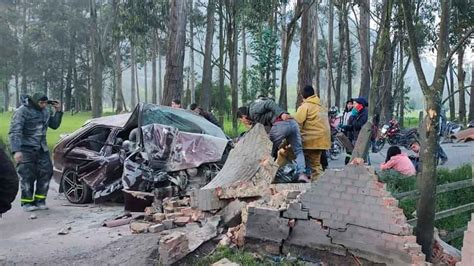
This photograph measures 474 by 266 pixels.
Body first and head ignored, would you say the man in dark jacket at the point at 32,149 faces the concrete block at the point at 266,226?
yes

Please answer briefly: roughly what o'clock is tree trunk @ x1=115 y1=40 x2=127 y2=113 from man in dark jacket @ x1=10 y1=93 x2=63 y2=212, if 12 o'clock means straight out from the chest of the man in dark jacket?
The tree trunk is roughly at 8 o'clock from the man in dark jacket.

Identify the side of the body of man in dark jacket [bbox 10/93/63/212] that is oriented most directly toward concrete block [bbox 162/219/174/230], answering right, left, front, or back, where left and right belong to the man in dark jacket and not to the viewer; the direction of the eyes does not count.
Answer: front

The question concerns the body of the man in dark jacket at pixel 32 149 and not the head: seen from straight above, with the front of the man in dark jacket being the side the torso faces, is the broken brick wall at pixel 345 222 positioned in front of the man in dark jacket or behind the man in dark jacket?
in front

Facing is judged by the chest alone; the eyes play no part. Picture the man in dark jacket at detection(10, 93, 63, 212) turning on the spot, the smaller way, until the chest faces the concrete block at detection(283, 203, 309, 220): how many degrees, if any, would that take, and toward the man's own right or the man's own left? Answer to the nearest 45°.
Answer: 0° — they already face it

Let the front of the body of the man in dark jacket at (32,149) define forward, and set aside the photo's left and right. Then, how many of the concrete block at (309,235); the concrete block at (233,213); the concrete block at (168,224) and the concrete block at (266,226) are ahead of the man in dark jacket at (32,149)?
4

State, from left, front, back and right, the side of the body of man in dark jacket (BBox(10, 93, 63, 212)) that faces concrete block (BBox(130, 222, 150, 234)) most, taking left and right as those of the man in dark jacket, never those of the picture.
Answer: front

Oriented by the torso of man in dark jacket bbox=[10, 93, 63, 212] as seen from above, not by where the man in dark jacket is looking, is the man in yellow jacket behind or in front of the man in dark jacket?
in front

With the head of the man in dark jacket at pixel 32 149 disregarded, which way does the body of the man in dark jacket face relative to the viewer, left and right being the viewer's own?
facing the viewer and to the right of the viewer

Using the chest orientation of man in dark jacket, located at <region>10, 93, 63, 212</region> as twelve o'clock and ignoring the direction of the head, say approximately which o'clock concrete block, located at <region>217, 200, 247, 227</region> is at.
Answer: The concrete block is roughly at 12 o'clock from the man in dark jacket.

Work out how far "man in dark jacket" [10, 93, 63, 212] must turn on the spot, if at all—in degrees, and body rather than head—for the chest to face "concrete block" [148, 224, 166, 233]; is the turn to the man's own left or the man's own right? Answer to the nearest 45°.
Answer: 0° — they already face it

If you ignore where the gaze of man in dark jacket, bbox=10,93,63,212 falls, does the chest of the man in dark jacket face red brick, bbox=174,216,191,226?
yes
